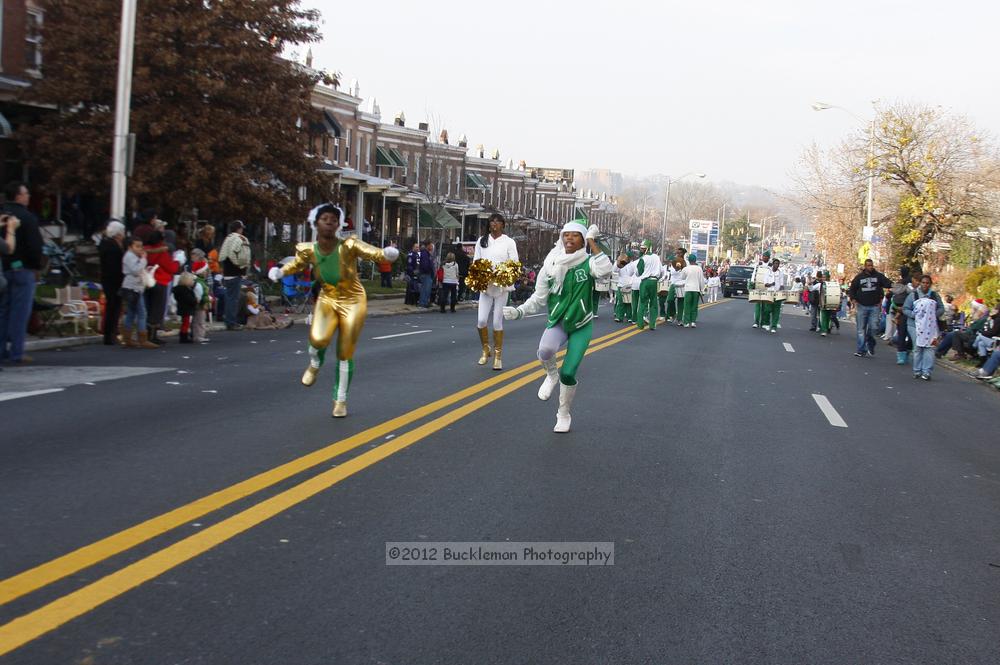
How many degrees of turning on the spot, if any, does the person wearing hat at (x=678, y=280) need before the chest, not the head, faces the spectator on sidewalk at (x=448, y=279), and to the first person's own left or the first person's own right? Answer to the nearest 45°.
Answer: approximately 90° to the first person's own right

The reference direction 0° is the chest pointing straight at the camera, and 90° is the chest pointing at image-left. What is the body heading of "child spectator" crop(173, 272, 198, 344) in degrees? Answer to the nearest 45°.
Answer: approximately 270°

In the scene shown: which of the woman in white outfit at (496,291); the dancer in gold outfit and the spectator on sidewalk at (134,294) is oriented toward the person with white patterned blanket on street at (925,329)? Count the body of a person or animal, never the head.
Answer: the spectator on sidewalk at (134,294)

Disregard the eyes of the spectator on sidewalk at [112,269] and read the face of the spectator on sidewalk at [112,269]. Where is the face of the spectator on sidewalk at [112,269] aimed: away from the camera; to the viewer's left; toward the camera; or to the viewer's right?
to the viewer's right

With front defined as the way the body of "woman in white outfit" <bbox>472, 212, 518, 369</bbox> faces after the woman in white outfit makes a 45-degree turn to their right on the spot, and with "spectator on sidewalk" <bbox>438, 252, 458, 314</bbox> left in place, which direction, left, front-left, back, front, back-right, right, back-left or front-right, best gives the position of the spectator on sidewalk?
back-right

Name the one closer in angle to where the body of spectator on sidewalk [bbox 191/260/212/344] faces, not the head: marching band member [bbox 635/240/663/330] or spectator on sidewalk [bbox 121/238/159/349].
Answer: the marching band member

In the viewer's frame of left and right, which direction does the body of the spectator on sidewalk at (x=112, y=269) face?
facing to the right of the viewer

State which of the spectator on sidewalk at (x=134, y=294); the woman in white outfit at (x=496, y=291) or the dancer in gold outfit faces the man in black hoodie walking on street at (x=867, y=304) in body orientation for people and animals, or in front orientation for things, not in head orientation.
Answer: the spectator on sidewalk at (x=134, y=294)

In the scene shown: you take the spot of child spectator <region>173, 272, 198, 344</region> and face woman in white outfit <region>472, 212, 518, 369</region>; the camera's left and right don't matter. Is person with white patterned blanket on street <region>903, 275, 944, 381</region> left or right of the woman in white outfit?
left

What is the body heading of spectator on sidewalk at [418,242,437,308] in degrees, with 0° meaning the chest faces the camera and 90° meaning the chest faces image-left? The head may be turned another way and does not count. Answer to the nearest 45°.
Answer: approximately 315°
